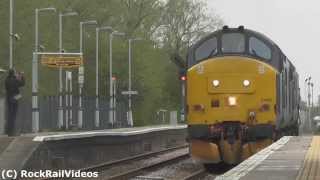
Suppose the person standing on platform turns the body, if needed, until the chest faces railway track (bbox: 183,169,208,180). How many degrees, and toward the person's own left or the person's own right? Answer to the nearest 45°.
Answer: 0° — they already face it

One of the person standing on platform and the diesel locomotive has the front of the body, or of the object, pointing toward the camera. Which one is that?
the diesel locomotive

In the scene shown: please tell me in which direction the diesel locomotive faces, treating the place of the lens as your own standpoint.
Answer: facing the viewer

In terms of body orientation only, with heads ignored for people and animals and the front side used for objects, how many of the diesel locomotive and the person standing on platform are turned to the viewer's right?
1

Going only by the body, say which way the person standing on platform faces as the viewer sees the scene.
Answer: to the viewer's right

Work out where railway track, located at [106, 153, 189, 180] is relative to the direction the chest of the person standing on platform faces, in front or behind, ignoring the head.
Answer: in front

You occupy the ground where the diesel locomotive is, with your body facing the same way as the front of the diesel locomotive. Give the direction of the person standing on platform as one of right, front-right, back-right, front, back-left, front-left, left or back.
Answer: right
